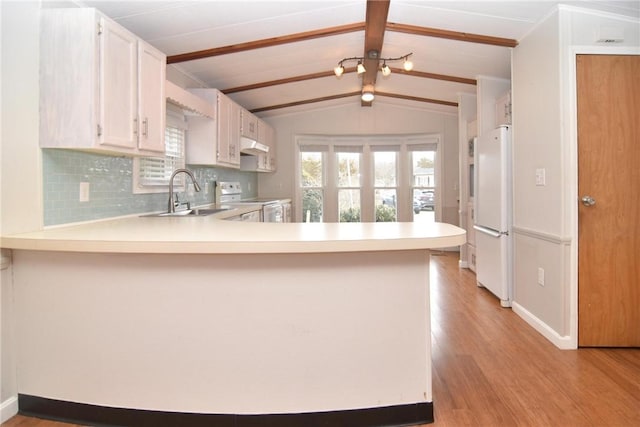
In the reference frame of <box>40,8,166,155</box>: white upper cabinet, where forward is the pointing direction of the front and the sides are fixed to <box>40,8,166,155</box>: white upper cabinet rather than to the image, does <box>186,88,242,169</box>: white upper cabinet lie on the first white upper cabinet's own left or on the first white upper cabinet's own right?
on the first white upper cabinet's own left

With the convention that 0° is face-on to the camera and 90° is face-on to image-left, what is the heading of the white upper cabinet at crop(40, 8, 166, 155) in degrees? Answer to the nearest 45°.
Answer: approximately 315°

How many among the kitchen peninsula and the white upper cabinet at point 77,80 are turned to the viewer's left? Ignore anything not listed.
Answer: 0
